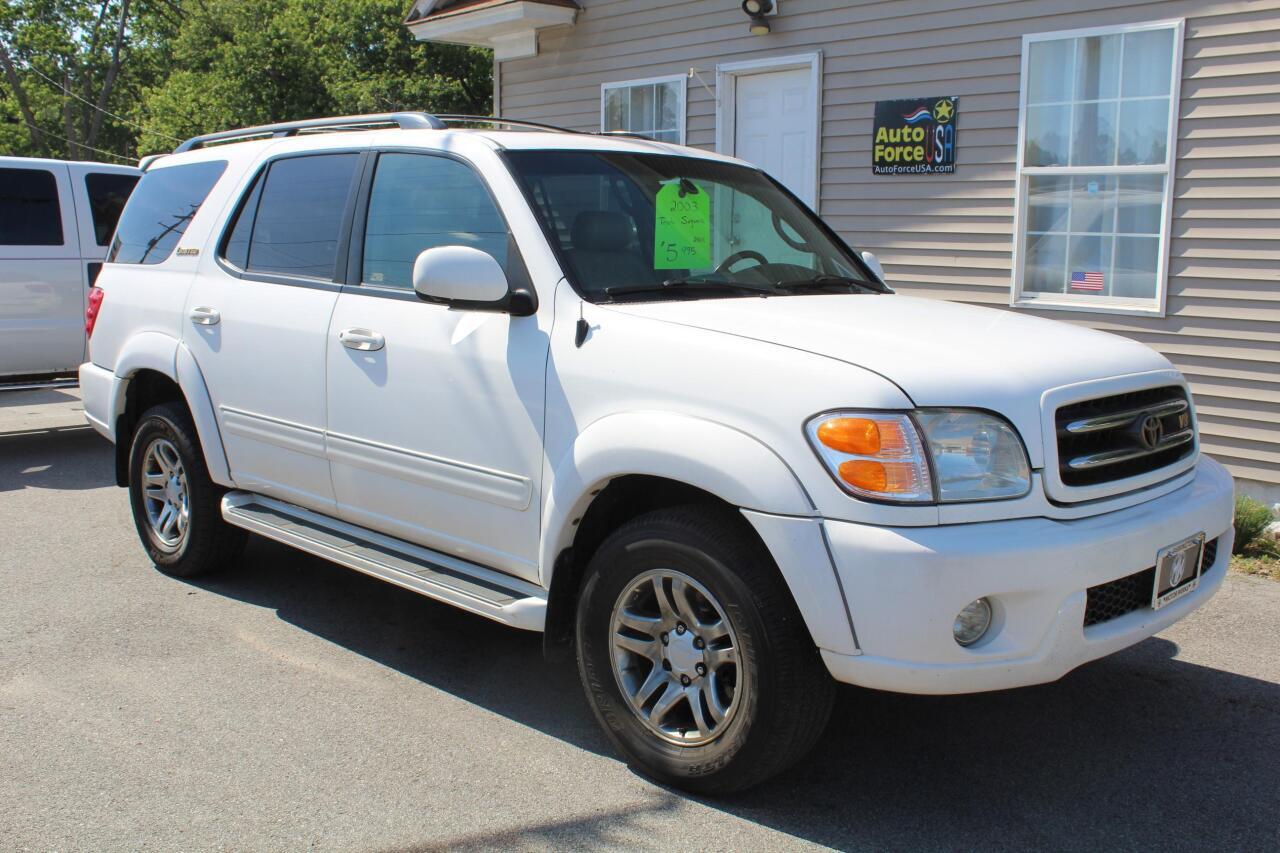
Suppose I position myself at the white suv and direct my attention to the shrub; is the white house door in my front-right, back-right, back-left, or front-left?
front-left

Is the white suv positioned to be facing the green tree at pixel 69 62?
no

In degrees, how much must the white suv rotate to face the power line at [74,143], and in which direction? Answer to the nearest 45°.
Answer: approximately 180°

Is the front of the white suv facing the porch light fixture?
no

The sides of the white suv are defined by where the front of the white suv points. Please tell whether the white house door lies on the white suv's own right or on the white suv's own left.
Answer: on the white suv's own left

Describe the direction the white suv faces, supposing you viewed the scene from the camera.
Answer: facing the viewer and to the right of the viewer

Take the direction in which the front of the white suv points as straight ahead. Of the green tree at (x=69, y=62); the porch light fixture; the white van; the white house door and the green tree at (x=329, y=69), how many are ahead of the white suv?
0

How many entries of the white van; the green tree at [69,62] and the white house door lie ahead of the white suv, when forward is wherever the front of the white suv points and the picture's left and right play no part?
0

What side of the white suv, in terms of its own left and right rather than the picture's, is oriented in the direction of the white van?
back

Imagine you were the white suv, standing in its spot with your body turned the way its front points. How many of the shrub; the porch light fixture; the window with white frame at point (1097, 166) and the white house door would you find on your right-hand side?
0

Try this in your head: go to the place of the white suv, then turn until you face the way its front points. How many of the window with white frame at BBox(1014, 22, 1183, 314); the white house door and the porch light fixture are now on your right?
0

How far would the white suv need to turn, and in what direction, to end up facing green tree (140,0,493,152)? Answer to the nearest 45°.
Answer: approximately 135° to its left

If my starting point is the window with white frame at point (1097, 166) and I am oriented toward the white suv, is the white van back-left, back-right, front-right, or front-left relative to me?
front-right

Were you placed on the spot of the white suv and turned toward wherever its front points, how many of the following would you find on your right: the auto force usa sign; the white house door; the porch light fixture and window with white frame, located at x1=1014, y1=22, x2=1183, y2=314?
0

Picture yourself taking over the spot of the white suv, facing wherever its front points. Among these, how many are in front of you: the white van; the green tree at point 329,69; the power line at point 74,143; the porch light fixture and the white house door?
0

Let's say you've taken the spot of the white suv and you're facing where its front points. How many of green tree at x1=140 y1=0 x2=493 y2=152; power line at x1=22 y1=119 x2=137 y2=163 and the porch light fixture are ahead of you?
0

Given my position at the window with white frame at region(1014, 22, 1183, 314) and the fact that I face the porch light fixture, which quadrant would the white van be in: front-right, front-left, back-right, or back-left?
front-left

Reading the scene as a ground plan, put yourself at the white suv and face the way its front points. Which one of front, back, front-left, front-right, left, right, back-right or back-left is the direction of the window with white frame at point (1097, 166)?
left

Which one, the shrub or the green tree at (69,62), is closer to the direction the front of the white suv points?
the shrub
